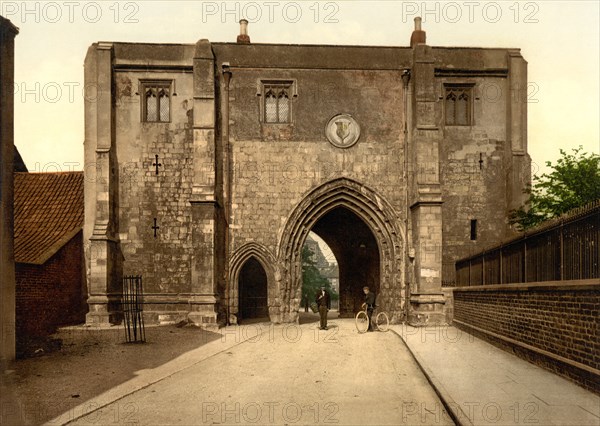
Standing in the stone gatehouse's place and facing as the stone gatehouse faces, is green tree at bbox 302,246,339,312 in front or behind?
behind

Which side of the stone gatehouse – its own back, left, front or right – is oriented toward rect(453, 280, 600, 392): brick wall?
front

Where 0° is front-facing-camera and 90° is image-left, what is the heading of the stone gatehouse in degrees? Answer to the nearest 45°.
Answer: approximately 0°

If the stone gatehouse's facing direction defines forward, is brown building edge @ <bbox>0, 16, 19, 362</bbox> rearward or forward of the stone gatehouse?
forward

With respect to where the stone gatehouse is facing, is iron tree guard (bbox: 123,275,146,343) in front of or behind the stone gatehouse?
in front

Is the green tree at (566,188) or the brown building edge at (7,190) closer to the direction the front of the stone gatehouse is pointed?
the brown building edge
